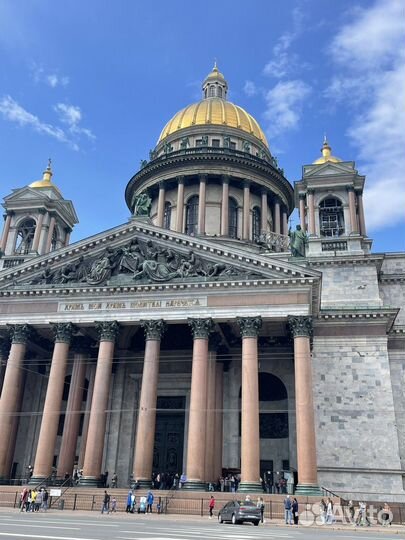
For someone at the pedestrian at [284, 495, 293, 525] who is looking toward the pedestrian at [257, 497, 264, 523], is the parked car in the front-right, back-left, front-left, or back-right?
front-left

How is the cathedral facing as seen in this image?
toward the camera
